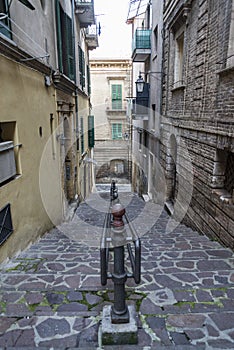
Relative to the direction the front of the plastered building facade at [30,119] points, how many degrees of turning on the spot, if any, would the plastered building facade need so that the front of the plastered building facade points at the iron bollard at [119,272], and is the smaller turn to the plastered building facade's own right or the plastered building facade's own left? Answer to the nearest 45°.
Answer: approximately 90° to the plastered building facade's own right

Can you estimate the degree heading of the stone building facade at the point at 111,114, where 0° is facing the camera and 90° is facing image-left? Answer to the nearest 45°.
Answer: approximately 0°

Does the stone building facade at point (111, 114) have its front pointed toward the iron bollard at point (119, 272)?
yes

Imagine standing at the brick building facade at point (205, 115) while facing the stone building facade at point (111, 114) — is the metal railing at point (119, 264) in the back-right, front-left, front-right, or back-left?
back-left

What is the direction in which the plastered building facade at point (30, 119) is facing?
to the viewer's right

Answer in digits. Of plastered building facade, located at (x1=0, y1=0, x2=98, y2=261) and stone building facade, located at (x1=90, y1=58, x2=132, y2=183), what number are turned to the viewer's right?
1

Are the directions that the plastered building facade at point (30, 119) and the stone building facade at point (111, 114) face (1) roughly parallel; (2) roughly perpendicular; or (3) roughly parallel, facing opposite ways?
roughly perpendicular

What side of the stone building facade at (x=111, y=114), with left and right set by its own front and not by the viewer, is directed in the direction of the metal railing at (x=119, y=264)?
front

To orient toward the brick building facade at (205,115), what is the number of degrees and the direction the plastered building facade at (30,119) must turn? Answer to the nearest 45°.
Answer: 0° — it already faces it

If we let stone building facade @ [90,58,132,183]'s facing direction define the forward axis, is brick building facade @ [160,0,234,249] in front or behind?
in front

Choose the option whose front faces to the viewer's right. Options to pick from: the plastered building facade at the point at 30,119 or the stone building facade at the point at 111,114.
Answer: the plastered building facade at the point at 30,119
